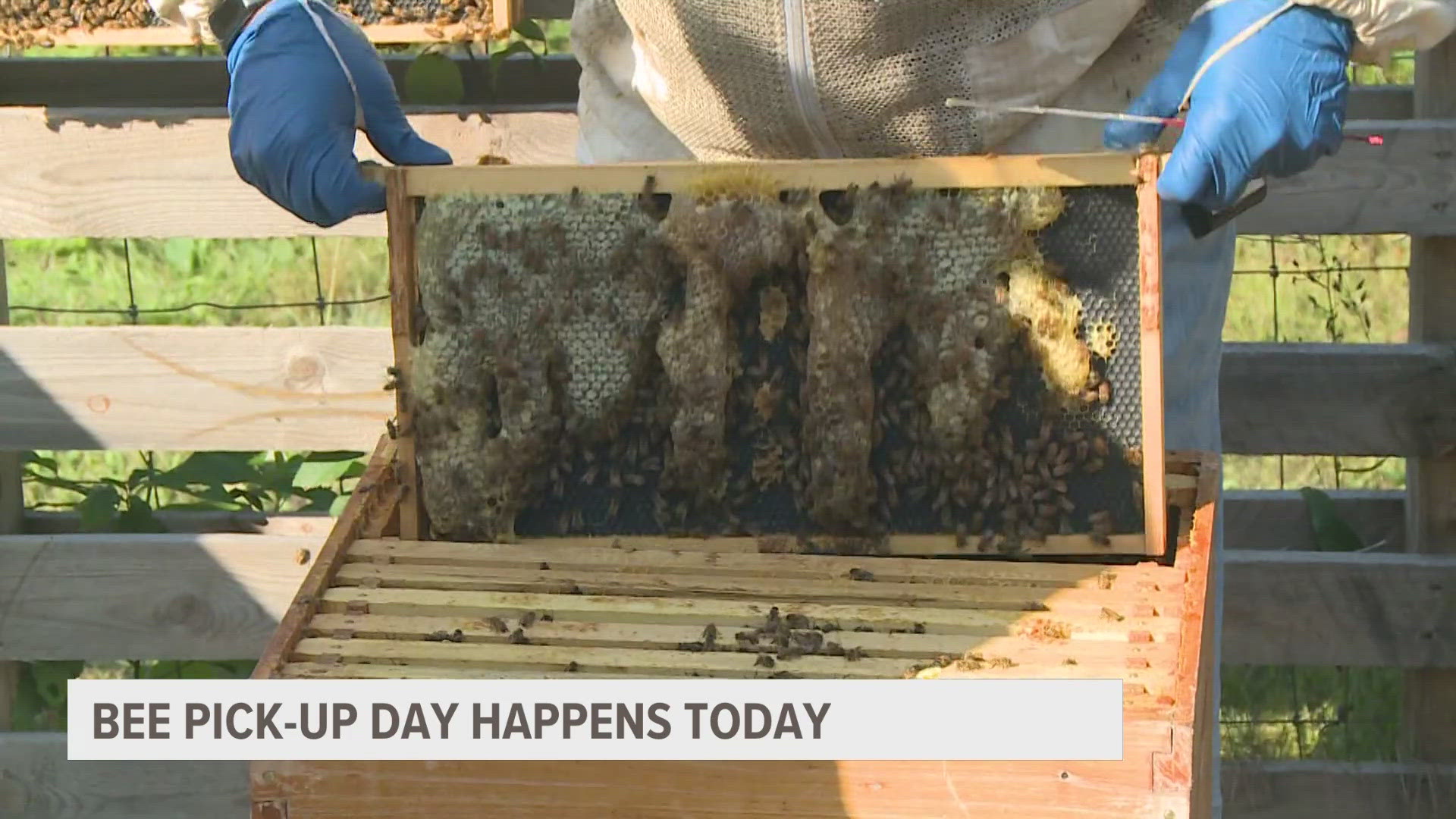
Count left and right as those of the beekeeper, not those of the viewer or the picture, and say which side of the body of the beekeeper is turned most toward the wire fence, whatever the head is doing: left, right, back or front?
back

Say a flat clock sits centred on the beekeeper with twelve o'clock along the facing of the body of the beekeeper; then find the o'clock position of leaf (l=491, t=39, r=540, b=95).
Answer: The leaf is roughly at 5 o'clock from the beekeeper.

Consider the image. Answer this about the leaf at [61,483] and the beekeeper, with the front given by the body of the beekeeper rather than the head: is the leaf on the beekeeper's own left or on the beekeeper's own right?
on the beekeeper's own right

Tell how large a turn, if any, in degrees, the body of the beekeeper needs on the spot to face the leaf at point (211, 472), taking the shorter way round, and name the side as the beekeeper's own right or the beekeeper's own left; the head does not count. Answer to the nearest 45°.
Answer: approximately 135° to the beekeeper's own right

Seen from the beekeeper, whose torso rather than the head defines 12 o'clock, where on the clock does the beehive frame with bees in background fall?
The beehive frame with bees in background is roughly at 4 o'clock from the beekeeper.

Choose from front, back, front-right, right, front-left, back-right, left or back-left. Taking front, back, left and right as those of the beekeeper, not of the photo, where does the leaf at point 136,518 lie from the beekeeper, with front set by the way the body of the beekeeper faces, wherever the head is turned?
back-right

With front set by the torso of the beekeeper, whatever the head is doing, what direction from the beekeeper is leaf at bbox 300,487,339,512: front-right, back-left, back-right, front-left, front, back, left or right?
back-right

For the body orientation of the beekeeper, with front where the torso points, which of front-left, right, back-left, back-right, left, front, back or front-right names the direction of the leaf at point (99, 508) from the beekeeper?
back-right

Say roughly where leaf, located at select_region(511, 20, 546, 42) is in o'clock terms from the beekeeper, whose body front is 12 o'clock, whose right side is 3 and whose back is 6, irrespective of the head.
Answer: The leaf is roughly at 5 o'clock from the beekeeper.

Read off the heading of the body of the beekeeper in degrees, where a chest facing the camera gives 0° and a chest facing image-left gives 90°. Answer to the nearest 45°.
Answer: approximately 0°
